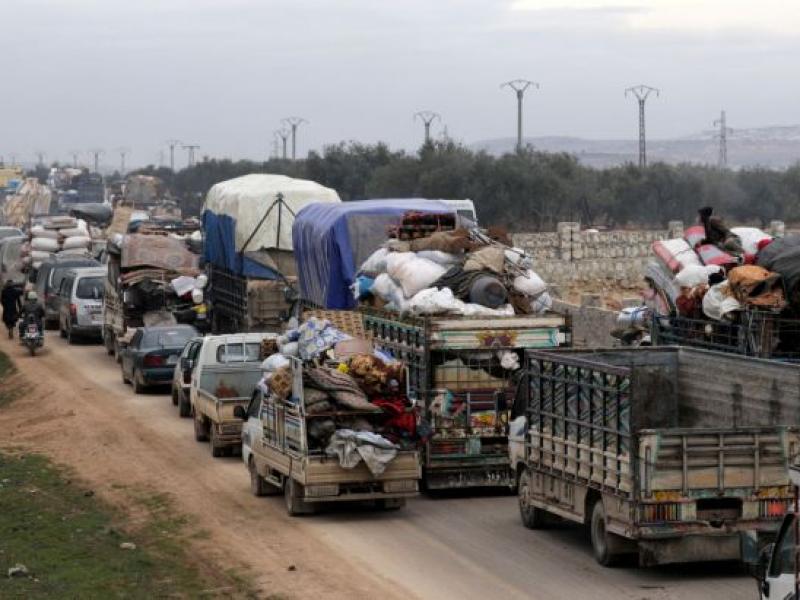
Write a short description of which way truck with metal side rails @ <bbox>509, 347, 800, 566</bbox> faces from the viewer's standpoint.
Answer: facing away from the viewer and to the left of the viewer

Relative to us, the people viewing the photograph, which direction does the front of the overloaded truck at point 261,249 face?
facing away from the viewer and to the left of the viewer

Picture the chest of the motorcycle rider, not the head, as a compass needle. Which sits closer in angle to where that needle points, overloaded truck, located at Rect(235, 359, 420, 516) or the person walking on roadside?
the overloaded truck

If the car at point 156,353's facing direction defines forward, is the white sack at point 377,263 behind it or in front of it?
behind

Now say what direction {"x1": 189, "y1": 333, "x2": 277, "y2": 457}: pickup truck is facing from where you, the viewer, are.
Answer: facing away from the viewer and to the left of the viewer

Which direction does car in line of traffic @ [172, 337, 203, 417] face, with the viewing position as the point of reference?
facing away from the viewer and to the left of the viewer

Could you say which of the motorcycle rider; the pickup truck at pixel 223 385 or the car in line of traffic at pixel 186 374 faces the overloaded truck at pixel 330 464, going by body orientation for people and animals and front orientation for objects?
the motorcycle rider
